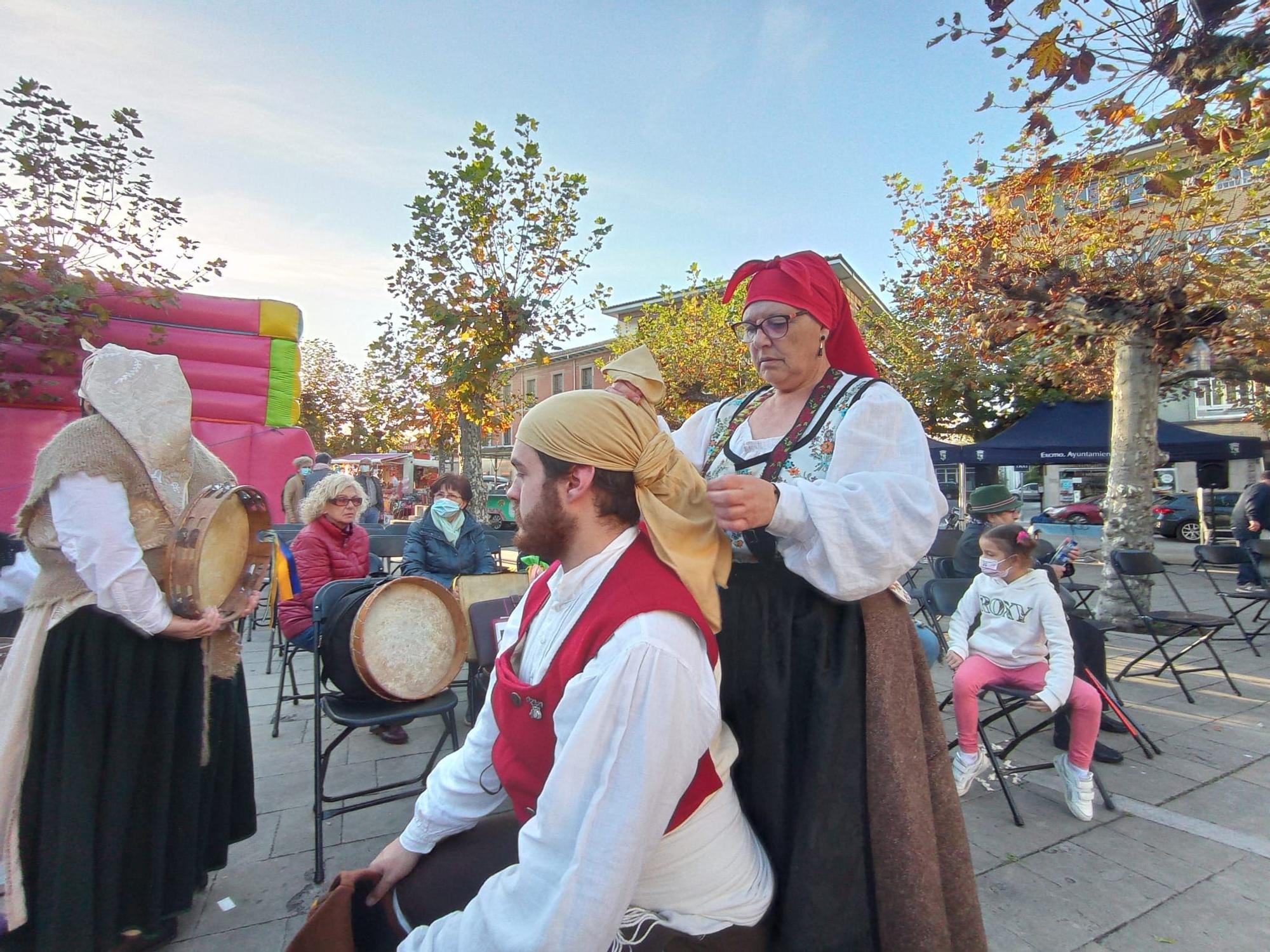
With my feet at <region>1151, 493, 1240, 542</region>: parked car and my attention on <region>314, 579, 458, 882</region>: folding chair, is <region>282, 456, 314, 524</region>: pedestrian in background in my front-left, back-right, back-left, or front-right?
front-right

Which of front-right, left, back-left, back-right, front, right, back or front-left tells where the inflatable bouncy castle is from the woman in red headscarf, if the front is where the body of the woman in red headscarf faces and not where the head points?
right

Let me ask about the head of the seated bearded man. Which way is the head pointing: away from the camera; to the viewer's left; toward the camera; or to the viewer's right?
to the viewer's left

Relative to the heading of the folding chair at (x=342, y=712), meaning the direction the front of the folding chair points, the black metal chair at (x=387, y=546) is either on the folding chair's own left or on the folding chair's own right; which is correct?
on the folding chair's own left

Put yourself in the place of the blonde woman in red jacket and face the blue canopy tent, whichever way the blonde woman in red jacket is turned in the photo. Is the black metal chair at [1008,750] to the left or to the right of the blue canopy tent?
right

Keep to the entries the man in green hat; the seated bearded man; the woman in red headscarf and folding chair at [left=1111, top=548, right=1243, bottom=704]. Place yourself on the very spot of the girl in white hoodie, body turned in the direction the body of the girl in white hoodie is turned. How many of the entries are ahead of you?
2

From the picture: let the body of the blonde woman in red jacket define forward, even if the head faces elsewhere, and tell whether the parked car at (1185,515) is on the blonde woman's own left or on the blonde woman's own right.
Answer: on the blonde woman's own left

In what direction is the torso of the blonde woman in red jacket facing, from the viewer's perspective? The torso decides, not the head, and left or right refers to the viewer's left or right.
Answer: facing the viewer and to the right of the viewer

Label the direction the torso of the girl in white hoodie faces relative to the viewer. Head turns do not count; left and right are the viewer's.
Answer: facing the viewer

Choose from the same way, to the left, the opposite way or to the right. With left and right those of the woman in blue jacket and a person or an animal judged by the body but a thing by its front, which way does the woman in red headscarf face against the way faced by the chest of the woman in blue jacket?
to the right
